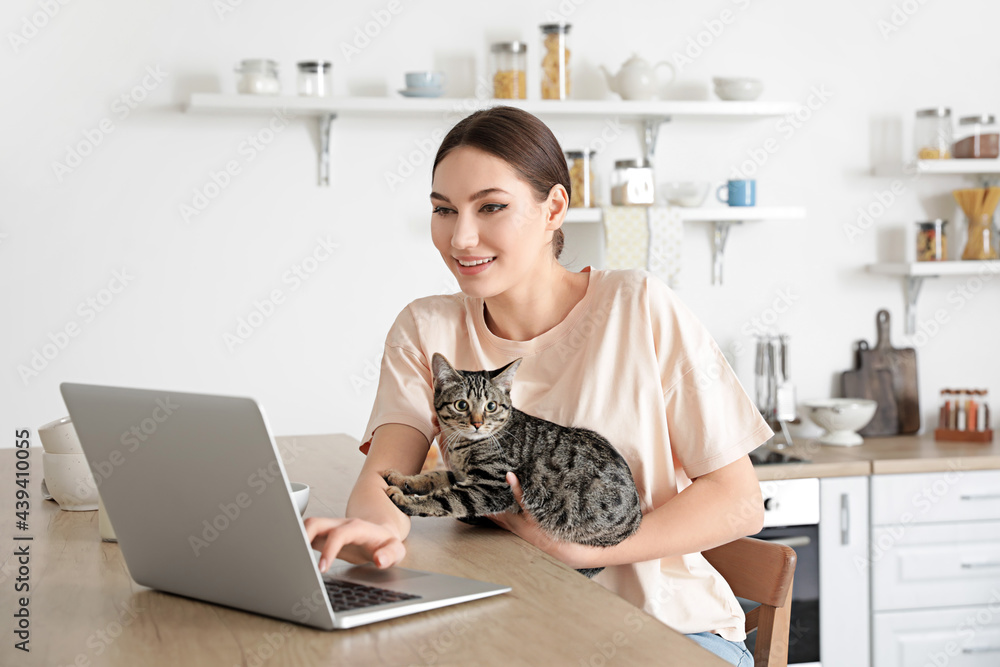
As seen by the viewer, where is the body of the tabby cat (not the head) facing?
to the viewer's left

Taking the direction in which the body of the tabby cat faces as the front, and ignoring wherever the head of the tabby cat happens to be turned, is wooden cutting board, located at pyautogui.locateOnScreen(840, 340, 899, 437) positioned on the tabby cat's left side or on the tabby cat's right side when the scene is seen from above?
on the tabby cat's right side

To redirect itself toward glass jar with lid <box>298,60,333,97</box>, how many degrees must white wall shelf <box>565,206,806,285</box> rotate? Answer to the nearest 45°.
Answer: approximately 90° to its right

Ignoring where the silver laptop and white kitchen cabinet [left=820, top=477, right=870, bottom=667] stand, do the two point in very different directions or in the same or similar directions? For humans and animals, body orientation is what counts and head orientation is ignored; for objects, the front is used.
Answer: very different directions

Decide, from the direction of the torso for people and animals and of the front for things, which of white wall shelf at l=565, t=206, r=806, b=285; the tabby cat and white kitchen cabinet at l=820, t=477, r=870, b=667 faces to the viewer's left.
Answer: the tabby cat

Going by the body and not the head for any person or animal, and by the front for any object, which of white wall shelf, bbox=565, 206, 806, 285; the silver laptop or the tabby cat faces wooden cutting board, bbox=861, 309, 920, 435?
the silver laptop

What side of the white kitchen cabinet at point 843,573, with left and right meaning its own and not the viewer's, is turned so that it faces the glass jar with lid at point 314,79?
right

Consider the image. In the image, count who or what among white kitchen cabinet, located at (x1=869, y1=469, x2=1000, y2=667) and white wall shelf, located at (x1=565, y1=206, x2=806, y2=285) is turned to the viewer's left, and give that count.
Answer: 0

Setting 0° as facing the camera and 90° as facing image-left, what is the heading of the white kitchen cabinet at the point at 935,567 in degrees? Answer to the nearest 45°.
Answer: approximately 0°

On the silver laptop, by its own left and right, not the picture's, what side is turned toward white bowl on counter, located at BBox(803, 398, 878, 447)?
front
